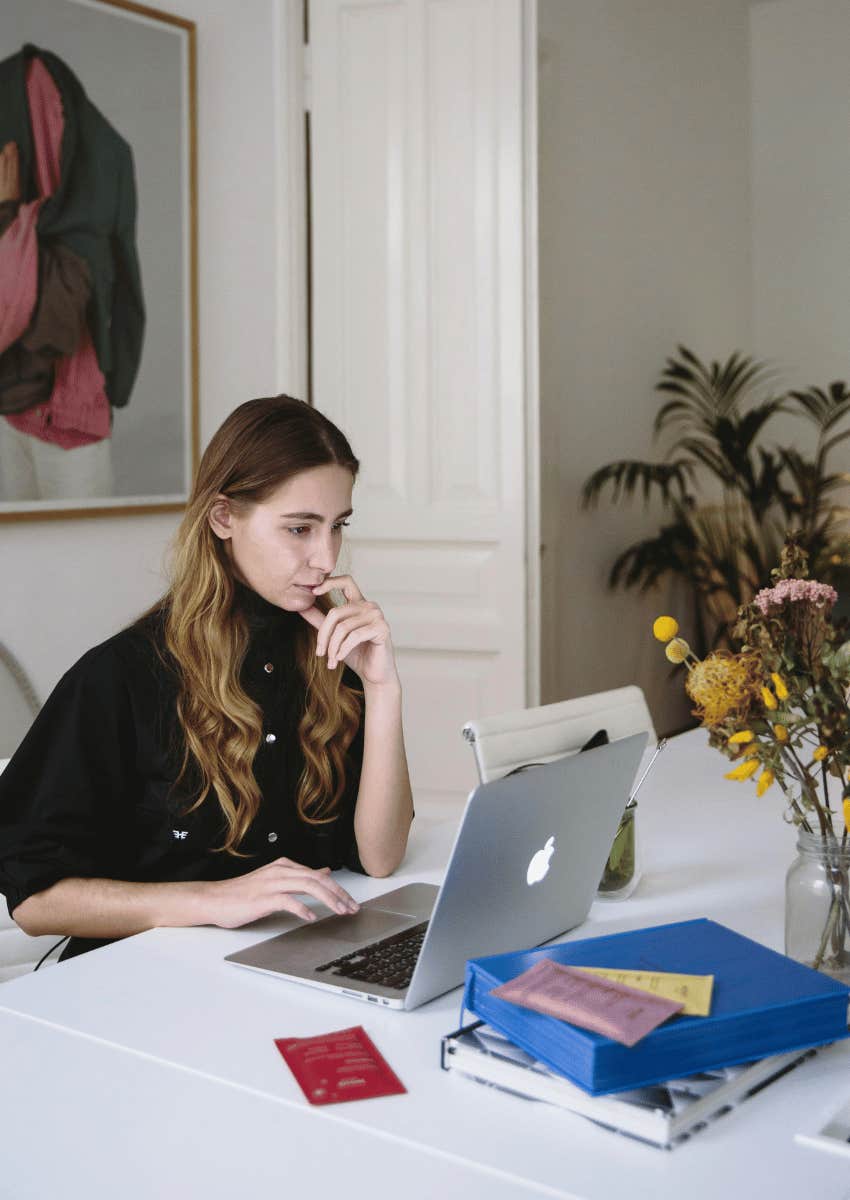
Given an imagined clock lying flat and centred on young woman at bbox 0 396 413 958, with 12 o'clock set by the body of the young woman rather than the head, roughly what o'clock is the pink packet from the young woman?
The pink packet is roughly at 1 o'clock from the young woman.

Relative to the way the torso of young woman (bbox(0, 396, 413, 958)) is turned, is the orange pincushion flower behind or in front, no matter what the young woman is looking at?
in front

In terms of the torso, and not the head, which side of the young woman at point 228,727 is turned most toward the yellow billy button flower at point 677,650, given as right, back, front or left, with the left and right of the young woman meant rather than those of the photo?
front

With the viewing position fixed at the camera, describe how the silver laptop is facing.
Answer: facing away from the viewer and to the left of the viewer

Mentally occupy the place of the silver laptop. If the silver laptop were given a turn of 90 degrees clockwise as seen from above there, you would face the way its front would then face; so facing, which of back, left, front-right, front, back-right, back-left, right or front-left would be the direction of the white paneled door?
front-left

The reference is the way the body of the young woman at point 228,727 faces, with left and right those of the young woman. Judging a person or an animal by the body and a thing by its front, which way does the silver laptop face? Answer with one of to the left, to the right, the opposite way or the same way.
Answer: the opposite way

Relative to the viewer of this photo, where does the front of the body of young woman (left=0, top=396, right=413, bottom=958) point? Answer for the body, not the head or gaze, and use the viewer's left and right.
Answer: facing the viewer and to the right of the viewer
